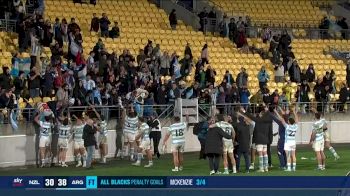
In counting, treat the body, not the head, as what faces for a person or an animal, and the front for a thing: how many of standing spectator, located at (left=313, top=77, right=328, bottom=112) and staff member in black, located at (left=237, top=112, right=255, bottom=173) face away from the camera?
1

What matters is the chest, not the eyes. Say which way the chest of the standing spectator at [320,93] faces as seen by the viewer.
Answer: toward the camera

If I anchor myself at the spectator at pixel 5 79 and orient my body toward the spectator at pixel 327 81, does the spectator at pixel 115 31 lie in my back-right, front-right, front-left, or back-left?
front-left

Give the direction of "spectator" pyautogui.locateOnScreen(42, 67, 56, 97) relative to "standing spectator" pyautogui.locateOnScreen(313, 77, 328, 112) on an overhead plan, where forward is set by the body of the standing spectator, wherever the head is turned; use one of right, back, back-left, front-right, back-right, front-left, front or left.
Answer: front-right

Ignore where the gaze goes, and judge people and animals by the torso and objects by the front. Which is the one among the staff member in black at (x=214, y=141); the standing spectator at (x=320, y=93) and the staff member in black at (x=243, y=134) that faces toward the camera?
the standing spectator

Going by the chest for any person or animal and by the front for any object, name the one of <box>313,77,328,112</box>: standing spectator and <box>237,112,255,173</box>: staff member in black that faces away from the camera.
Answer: the staff member in black

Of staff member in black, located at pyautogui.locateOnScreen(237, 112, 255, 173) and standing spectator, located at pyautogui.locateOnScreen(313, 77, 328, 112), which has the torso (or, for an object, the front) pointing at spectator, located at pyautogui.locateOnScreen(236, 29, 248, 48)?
the staff member in black

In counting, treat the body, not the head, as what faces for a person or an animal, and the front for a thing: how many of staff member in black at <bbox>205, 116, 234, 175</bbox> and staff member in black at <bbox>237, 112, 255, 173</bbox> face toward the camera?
0

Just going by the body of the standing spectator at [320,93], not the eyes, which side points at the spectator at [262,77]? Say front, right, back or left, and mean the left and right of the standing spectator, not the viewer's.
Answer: right

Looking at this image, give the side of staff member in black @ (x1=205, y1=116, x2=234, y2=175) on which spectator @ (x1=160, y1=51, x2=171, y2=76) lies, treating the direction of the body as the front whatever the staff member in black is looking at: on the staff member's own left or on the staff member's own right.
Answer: on the staff member's own left

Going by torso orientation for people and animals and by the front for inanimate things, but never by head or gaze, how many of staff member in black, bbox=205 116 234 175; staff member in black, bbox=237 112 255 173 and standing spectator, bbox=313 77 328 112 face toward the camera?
1

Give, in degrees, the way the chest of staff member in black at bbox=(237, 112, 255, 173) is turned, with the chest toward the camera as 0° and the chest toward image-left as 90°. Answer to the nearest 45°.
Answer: approximately 180°

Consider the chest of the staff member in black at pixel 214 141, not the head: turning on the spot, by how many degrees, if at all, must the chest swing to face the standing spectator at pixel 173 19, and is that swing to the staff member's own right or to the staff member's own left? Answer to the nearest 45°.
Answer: approximately 45° to the staff member's own left

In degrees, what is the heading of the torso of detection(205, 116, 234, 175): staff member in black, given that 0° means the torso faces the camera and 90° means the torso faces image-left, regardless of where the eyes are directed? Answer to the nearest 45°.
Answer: approximately 225°

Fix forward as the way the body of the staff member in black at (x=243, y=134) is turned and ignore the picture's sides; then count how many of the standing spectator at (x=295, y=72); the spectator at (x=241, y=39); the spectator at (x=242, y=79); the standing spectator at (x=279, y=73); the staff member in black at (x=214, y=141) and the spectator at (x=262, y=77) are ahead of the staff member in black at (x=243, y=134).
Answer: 5
